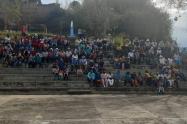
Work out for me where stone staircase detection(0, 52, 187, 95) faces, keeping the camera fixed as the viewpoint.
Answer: facing the viewer

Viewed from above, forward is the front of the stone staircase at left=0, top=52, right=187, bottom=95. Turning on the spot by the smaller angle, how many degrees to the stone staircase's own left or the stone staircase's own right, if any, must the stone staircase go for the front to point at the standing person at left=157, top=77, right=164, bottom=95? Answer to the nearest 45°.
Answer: approximately 90° to the stone staircase's own left
